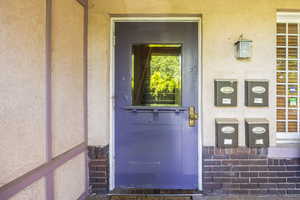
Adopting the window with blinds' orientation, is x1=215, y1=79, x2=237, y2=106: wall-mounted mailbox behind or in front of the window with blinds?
in front

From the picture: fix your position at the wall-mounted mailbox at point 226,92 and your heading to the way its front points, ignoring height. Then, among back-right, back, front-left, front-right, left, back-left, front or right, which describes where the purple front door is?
right

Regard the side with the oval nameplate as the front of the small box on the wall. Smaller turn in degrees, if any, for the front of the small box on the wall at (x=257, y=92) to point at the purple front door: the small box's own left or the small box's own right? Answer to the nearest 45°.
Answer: approximately 90° to the small box's own right

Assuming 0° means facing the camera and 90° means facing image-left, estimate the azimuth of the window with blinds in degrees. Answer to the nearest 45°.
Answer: approximately 0°

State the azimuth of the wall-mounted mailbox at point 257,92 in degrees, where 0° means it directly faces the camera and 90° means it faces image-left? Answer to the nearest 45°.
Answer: approximately 0°
